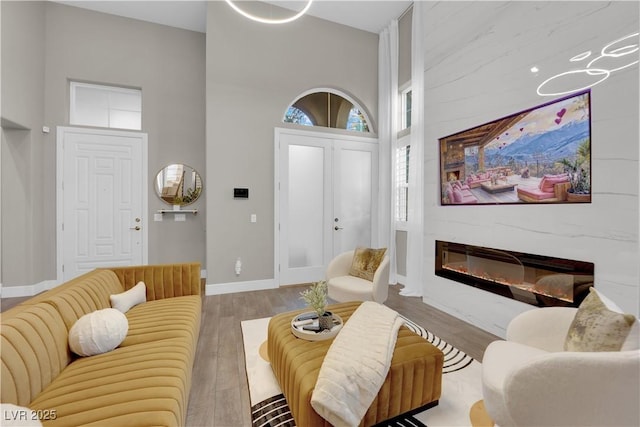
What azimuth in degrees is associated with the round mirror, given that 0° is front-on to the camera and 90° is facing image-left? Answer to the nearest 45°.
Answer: approximately 0°

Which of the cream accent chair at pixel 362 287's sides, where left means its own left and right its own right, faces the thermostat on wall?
right

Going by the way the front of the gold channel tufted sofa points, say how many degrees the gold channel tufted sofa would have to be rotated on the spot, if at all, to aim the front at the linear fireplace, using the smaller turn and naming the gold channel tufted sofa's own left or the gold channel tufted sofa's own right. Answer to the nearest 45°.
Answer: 0° — it already faces it

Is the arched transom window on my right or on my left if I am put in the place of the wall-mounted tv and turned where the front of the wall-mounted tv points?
on my right

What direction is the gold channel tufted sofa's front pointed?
to the viewer's right

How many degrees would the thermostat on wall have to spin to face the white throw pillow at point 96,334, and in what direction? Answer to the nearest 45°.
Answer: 0° — it already faces it

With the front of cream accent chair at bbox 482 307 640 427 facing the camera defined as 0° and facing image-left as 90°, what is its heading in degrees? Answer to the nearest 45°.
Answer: approximately 90°

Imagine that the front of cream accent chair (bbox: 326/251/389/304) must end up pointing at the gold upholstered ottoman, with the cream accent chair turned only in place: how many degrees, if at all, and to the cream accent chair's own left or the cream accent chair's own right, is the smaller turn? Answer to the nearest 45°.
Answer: approximately 45° to the cream accent chair's own left

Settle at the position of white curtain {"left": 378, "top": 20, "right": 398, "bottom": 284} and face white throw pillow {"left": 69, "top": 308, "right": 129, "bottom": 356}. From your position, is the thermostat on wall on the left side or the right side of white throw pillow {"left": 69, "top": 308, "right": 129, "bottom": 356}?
right

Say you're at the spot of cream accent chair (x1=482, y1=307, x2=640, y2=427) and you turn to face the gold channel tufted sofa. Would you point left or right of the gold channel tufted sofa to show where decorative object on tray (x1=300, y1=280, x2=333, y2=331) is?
right

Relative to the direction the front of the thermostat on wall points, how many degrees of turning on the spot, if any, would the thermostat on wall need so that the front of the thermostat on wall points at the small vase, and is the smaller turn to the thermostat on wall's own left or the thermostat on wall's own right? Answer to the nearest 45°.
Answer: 0° — it already faces it

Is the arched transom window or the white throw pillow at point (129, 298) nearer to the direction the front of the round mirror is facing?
the white throw pillow
